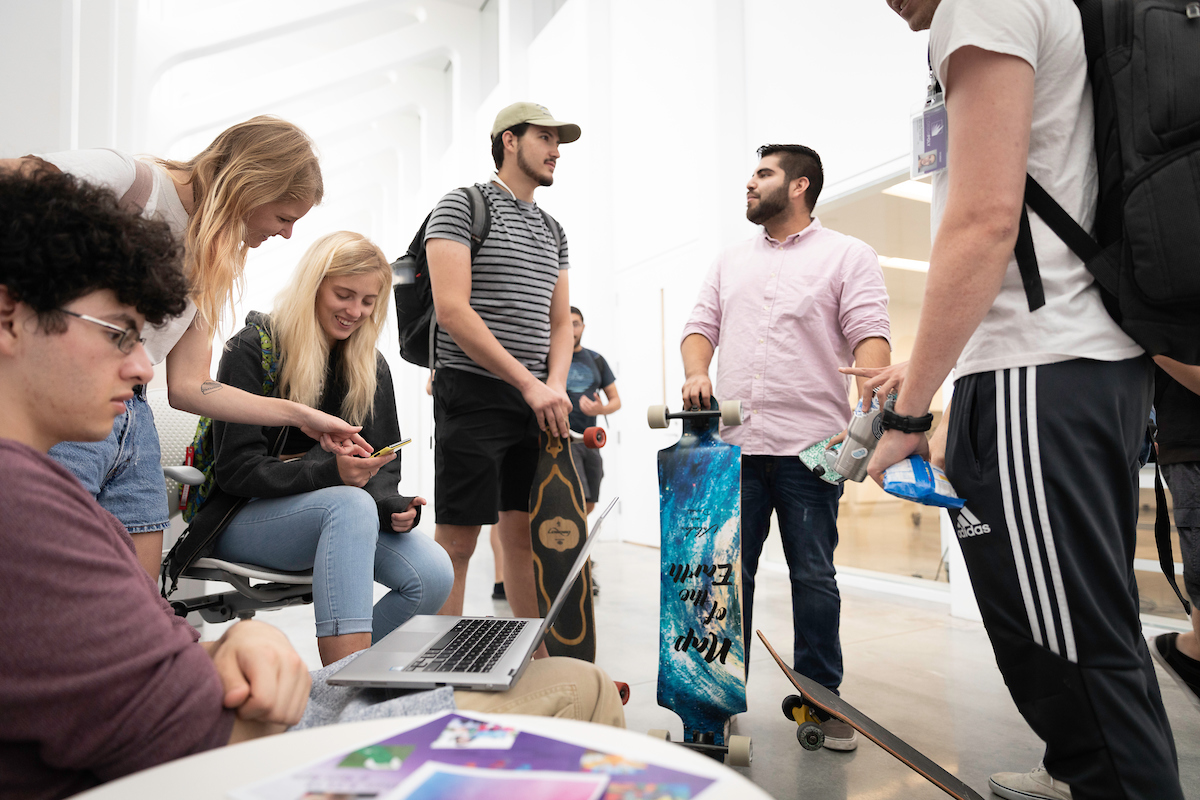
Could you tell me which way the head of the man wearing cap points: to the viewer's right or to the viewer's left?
to the viewer's right

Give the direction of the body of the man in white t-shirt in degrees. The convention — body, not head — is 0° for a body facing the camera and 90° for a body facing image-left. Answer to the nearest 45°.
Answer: approximately 90°

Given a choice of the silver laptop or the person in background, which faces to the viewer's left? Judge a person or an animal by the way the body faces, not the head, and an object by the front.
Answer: the silver laptop

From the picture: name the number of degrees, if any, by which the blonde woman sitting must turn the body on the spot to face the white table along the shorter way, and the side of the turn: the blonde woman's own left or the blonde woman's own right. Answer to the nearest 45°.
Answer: approximately 45° to the blonde woman's own right

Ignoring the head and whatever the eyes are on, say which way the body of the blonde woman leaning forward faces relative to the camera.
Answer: to the viewer's right

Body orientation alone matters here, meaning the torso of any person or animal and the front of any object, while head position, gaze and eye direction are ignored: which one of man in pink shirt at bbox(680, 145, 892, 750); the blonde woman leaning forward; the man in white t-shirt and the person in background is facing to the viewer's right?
the blonde woman leaning forward

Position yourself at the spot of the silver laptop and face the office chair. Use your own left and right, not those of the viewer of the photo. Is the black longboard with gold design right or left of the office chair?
right

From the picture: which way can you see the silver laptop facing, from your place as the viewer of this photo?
facing to the left of the viewer

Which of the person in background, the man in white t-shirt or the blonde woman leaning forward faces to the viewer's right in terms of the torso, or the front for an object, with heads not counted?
the blonde woman leaning forward

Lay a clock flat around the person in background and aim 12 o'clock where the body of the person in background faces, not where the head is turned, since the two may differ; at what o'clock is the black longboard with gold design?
The black longboard with gold design is roughly at 12 o'clock from the person in background.
